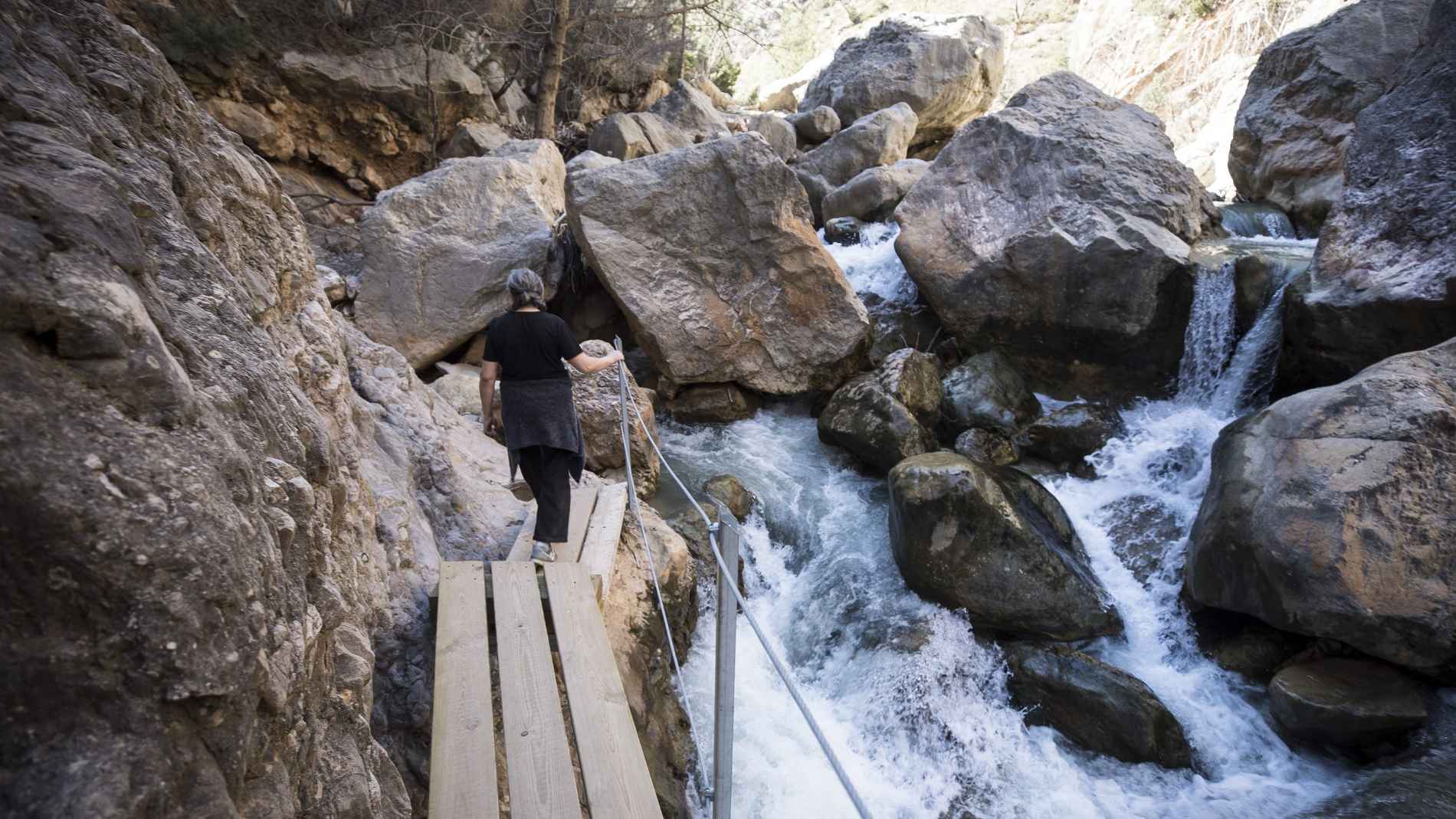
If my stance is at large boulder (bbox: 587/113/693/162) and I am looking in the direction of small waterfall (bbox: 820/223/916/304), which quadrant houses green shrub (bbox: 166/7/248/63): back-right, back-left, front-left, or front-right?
back-right

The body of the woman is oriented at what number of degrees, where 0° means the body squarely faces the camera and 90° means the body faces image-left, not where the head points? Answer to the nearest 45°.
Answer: approximately 180°

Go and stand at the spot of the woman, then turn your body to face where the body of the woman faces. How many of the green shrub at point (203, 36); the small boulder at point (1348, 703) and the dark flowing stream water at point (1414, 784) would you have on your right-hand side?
2

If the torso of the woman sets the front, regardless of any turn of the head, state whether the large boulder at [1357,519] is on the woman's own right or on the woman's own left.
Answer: on the woman's own right

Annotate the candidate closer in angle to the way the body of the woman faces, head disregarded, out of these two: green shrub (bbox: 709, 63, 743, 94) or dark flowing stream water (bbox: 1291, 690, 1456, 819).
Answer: the green shrub

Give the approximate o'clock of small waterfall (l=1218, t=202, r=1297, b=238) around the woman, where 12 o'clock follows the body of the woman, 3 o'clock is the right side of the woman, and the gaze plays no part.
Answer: The small waterfall is roughly at 2 o'clock from the woman.

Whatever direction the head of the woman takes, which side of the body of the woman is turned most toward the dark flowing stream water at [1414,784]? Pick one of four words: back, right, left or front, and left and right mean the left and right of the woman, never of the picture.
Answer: right

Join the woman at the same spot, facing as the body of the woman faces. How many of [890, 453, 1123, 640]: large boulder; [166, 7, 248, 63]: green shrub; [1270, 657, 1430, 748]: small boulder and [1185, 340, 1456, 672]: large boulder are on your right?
3

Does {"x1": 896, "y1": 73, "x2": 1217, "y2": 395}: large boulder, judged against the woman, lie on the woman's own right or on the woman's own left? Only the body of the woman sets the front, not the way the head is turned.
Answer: on the woman's own right

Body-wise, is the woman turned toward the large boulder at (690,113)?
yes

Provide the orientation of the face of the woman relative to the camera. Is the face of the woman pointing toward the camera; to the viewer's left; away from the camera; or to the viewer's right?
away from the camera

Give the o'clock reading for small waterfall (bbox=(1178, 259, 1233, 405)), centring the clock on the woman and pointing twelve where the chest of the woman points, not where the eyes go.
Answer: The small waterfall is roughly at 2 o'clock from the woman.

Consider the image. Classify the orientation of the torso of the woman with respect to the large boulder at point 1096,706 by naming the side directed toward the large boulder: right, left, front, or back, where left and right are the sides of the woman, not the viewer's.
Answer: right
